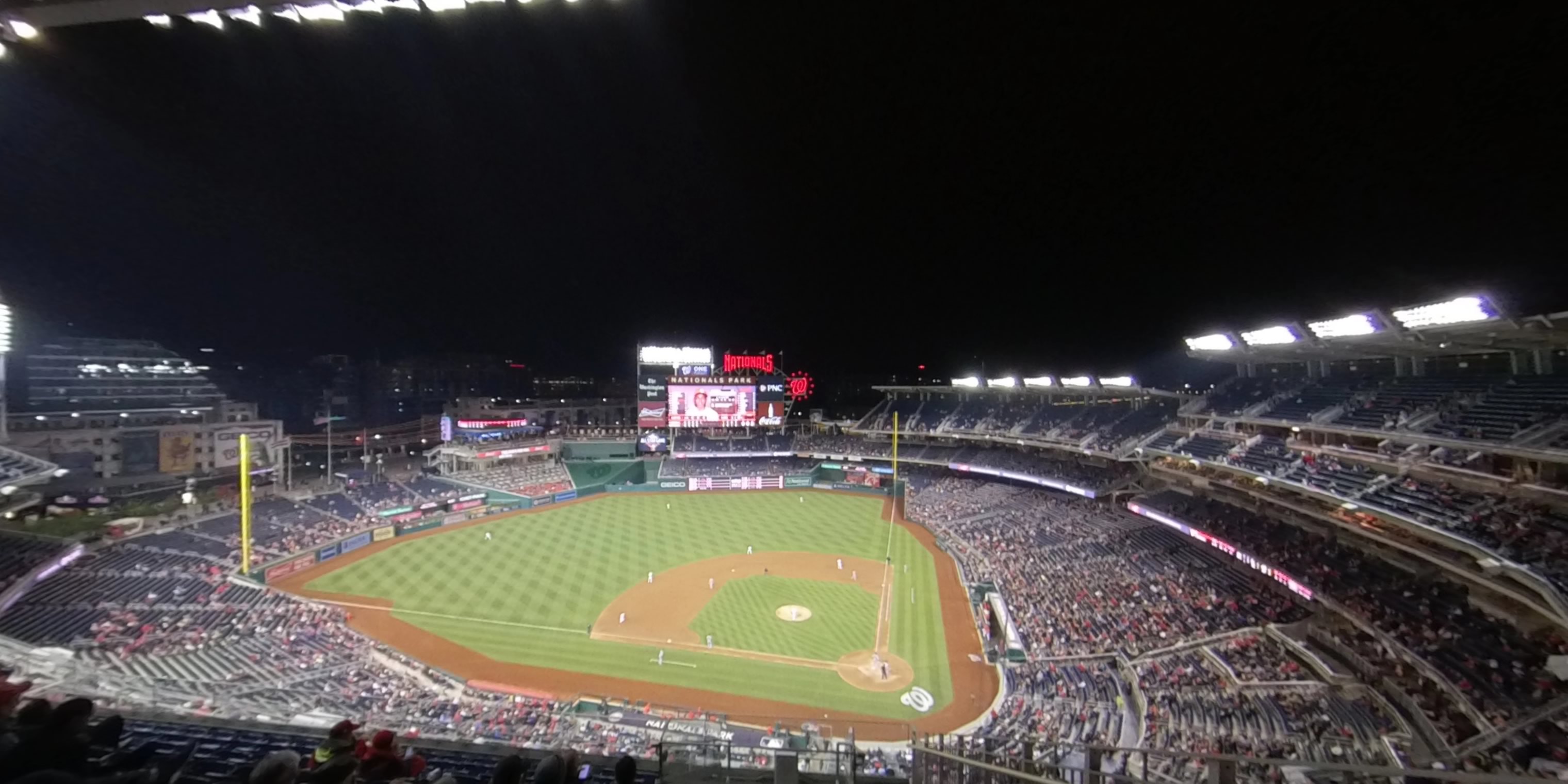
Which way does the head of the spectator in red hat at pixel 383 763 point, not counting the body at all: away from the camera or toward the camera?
away from the camera

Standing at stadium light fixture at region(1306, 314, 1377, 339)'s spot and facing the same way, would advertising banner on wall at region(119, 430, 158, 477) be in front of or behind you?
in front

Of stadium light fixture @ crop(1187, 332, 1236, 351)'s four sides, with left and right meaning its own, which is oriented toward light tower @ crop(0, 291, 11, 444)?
front

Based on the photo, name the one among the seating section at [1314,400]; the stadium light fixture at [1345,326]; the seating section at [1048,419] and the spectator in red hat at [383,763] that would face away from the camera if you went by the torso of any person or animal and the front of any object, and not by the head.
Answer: the spectator in red hat

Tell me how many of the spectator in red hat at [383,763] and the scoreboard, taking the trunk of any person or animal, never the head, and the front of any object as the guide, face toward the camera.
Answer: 1

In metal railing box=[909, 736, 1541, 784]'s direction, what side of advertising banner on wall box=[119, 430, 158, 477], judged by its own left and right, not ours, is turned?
front

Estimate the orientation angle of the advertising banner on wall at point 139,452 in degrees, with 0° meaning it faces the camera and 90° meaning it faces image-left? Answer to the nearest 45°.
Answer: approximately 0°

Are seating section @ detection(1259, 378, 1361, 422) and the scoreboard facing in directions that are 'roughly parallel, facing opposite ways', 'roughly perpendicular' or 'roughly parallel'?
roughly perpendicular

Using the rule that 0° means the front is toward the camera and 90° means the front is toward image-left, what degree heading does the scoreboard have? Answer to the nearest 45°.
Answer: approximately 0°

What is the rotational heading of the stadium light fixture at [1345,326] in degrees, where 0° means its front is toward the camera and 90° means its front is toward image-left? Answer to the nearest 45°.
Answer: approximately 45°

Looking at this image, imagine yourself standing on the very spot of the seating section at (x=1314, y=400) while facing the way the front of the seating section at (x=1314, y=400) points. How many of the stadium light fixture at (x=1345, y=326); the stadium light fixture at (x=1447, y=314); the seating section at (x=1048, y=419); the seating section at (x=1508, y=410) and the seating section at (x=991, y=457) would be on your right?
2

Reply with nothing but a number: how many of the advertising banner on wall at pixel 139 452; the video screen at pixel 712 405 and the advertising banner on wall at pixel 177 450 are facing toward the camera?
3

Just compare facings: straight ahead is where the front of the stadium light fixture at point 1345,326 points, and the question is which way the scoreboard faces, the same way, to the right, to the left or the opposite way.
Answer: to the left

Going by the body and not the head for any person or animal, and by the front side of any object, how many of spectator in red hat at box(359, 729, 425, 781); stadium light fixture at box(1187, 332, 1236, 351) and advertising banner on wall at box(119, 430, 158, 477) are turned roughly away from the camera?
1

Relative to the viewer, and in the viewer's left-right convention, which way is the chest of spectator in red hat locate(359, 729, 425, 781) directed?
facing away from the viewer
